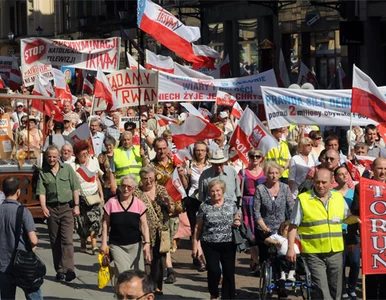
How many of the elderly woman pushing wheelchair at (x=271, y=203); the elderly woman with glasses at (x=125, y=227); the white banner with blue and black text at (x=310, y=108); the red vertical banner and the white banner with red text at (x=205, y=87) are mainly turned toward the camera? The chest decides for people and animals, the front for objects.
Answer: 5

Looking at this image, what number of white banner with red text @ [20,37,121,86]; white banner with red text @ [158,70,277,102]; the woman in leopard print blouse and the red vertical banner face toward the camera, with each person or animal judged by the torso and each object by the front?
4

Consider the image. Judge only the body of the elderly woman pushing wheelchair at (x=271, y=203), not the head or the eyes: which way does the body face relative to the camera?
toward the camera

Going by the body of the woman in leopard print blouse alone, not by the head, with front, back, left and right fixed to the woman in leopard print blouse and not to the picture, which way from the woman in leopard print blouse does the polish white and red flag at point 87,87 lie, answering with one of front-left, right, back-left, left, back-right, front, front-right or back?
back

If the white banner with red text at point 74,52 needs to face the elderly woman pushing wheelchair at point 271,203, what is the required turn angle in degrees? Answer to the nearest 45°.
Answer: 0° — it already faces them

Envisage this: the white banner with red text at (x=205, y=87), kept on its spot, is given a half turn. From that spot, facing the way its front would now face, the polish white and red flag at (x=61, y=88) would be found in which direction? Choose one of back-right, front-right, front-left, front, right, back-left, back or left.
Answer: front-left

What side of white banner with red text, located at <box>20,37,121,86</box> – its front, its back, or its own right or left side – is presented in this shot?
front

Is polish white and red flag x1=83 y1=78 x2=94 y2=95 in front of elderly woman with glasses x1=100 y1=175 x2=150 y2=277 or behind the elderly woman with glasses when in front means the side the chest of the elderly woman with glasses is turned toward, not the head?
behind

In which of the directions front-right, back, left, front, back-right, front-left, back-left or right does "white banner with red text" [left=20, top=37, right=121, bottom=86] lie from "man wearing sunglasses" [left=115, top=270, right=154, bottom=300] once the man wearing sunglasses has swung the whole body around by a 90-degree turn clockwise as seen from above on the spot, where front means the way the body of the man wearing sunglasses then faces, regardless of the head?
front-right

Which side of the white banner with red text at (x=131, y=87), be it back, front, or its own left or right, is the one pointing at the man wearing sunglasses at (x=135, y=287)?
front

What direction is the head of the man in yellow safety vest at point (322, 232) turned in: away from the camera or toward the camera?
toward the camera

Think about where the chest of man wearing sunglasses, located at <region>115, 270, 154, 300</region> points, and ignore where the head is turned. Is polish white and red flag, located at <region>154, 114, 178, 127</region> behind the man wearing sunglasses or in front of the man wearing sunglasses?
behind

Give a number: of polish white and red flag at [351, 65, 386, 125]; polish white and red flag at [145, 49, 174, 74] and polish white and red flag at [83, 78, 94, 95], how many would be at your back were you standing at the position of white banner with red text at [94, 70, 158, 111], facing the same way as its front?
2

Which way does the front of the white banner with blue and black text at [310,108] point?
toward the camera

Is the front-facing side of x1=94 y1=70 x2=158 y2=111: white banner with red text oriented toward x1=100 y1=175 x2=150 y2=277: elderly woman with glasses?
yes

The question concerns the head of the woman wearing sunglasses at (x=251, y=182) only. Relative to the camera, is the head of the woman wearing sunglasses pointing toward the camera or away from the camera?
toward the camera

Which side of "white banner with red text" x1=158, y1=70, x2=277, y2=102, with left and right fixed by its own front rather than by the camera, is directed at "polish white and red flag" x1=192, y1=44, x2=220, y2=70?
back
